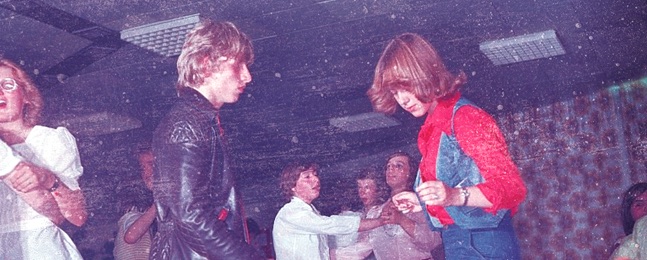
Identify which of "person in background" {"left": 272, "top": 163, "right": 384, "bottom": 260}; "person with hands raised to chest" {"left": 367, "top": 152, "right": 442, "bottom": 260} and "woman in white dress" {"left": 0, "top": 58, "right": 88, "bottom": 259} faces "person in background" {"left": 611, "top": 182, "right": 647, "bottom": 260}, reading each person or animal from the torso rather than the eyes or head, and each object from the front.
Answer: "person in background" {"left": 272, "top": 163, "right": 384, "bottom": 260}

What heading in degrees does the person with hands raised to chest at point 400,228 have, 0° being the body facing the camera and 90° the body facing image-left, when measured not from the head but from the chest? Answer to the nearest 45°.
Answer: approximately 45°

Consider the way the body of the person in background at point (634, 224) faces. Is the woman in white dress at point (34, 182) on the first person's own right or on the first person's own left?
on the first person's own right

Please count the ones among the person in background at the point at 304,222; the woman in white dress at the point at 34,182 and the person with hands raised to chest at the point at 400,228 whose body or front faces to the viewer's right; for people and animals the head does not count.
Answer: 1

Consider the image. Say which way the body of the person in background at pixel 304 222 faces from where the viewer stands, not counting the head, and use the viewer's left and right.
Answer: facing to the right of the viewer

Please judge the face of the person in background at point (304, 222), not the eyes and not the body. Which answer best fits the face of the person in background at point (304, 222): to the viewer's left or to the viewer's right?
to the viewer's right

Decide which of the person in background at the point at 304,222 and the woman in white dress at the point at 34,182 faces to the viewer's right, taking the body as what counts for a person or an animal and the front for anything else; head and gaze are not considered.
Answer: the person in background

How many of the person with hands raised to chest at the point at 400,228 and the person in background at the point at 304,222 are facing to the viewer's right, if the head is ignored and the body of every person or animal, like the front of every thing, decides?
1
